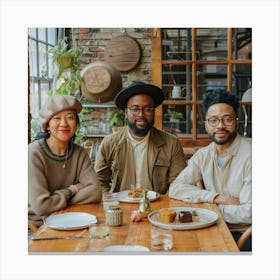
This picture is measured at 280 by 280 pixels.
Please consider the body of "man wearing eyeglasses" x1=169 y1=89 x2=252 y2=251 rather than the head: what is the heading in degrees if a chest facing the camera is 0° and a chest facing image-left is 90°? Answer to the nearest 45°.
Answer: approximately 45°

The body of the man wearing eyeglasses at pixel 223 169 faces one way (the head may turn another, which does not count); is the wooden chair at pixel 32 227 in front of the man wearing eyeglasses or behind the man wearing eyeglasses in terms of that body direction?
in front

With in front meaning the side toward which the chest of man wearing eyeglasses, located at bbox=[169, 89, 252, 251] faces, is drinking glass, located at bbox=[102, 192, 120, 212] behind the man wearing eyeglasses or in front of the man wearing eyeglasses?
in front

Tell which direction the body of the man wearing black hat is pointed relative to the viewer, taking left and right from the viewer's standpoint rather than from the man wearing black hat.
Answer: facing the viewer

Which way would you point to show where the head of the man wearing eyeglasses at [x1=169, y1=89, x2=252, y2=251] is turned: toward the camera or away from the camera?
toward the camera

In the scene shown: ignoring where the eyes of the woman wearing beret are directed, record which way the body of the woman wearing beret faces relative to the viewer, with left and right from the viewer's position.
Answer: facing the viewer and to the right of the viewer

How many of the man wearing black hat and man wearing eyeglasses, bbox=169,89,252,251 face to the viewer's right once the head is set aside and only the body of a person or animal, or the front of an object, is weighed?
0

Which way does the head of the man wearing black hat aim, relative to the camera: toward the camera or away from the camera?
toward the camera
